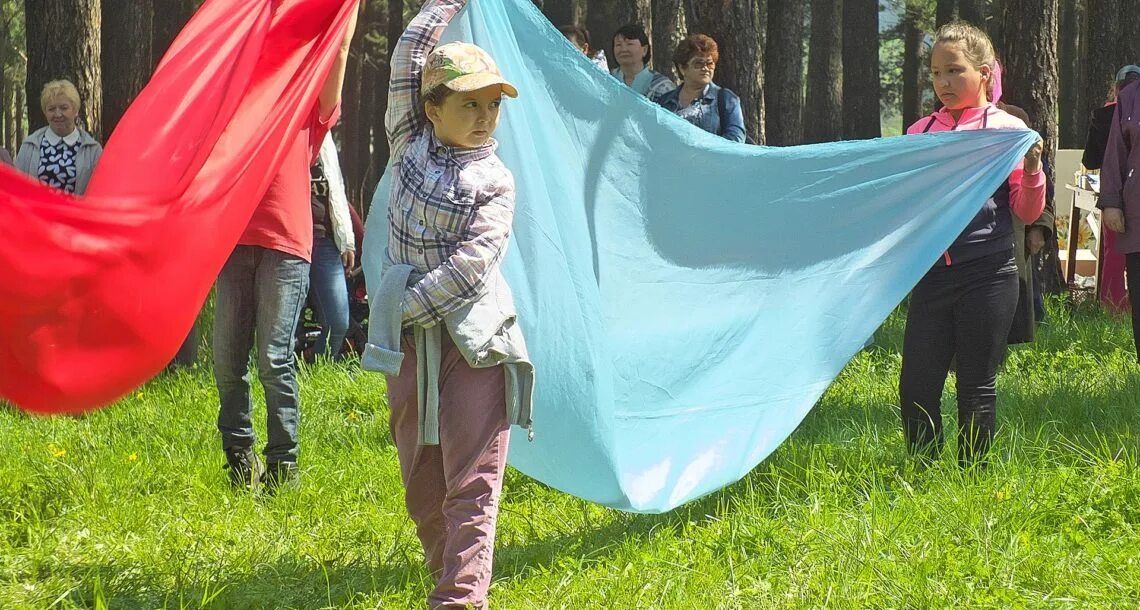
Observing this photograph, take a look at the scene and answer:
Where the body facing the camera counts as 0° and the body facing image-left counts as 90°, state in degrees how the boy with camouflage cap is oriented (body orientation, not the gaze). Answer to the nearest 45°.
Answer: approximately 0°

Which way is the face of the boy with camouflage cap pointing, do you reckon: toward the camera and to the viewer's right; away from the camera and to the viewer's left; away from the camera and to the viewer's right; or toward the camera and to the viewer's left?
toward the camera and to the viewer's right

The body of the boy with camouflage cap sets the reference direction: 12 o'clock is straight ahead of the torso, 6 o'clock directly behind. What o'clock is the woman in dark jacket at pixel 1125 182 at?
The woman in dark jacket is roughly at 8 o'clock from the boy with camouflage cap.

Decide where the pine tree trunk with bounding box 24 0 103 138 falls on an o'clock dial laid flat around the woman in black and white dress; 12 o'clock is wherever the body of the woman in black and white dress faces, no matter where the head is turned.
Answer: The pine tree trunk is roughly at 6 o'clock from the woman in black and white dress.

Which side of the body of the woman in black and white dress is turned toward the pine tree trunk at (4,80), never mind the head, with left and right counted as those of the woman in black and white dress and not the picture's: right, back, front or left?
back

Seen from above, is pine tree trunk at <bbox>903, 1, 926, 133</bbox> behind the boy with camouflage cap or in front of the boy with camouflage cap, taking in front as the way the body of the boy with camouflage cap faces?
behind

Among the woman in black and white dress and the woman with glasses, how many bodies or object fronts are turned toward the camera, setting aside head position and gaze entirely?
2

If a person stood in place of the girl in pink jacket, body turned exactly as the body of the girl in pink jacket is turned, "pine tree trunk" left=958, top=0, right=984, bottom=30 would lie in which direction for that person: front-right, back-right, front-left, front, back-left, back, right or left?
back-right
